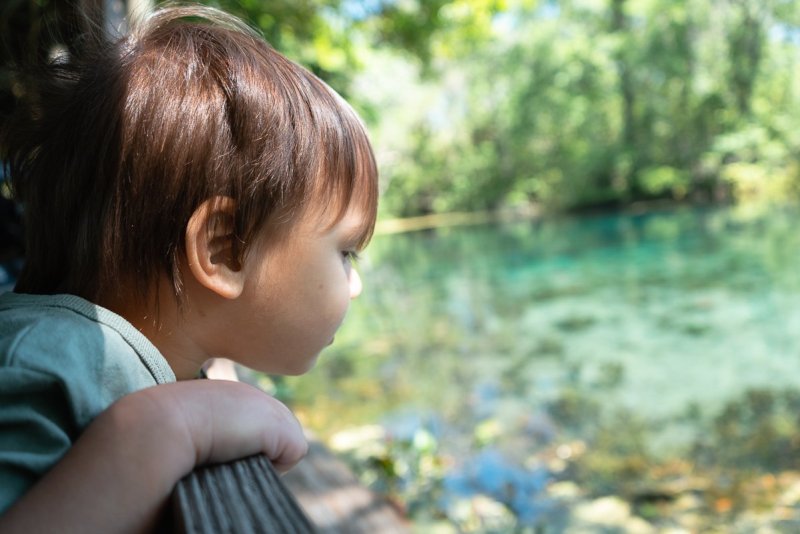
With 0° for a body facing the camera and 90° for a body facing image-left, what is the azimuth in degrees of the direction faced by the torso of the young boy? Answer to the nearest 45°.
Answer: approximately 270°
